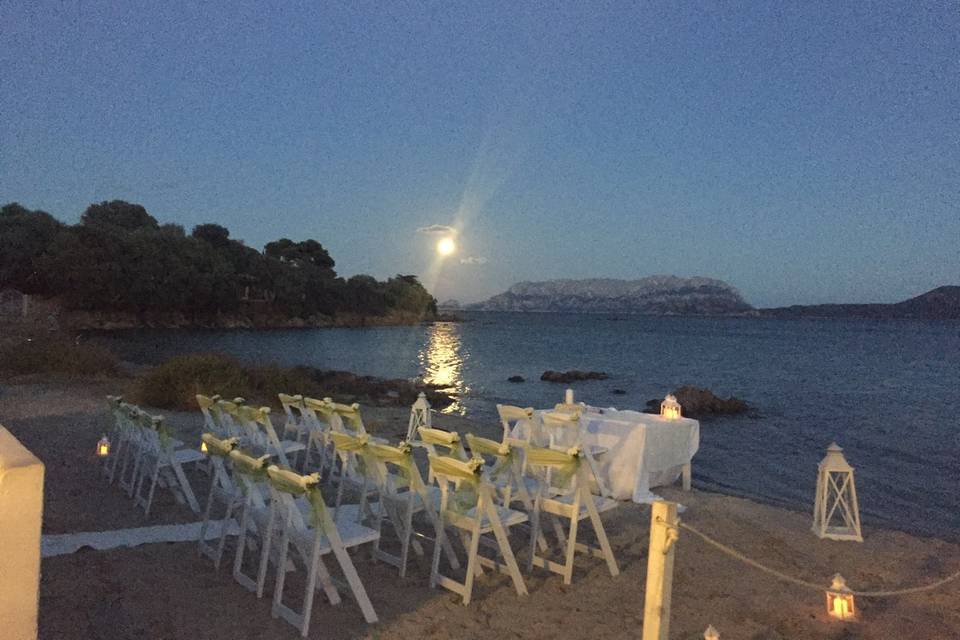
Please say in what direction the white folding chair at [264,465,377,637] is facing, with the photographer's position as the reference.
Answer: facing away from the viewer and to the right of the viewer

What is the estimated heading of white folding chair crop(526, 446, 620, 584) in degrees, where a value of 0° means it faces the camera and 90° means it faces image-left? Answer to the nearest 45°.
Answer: approximately 225°

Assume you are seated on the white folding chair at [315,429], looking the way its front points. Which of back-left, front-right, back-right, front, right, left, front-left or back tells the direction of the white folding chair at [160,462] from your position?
back

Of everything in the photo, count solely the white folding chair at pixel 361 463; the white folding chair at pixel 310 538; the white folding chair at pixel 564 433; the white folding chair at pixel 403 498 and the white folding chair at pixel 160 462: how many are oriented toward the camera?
0

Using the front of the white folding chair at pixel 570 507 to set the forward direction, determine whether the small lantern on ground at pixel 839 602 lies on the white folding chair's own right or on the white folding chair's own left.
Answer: on the white folding chair's own right

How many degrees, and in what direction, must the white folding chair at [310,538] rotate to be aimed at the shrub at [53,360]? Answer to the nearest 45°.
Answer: approximately 90° to its left

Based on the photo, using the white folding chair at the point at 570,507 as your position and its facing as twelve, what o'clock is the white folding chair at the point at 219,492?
the white folding chair at the point at 219,492 is roughly at 7 o'clock from the white folding chair at the point at 570,507.

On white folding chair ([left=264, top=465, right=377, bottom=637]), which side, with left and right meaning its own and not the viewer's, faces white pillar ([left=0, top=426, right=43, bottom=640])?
back

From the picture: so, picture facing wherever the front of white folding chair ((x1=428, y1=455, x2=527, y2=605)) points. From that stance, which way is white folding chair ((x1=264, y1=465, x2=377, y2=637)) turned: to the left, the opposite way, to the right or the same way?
the same way

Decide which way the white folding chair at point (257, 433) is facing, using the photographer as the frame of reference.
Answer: facing away from the viewer and to the right of the viewer

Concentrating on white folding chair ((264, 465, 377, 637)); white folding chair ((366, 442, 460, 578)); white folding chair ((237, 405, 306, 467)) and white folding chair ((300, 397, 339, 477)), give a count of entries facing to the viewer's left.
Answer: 0

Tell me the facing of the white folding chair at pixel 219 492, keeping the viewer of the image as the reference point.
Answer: facing away from the viewer and to the right of the viewer

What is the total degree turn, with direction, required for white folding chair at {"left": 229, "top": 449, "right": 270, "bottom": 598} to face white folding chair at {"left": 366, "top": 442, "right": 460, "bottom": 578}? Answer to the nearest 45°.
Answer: approximately 45° to its right

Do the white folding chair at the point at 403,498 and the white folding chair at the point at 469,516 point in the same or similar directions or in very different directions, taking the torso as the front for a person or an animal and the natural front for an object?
same or similar directions

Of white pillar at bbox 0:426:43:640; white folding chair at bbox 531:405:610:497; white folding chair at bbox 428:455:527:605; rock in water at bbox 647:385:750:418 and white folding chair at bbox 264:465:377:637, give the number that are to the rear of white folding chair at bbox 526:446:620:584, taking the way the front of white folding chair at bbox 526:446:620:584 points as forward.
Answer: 3
